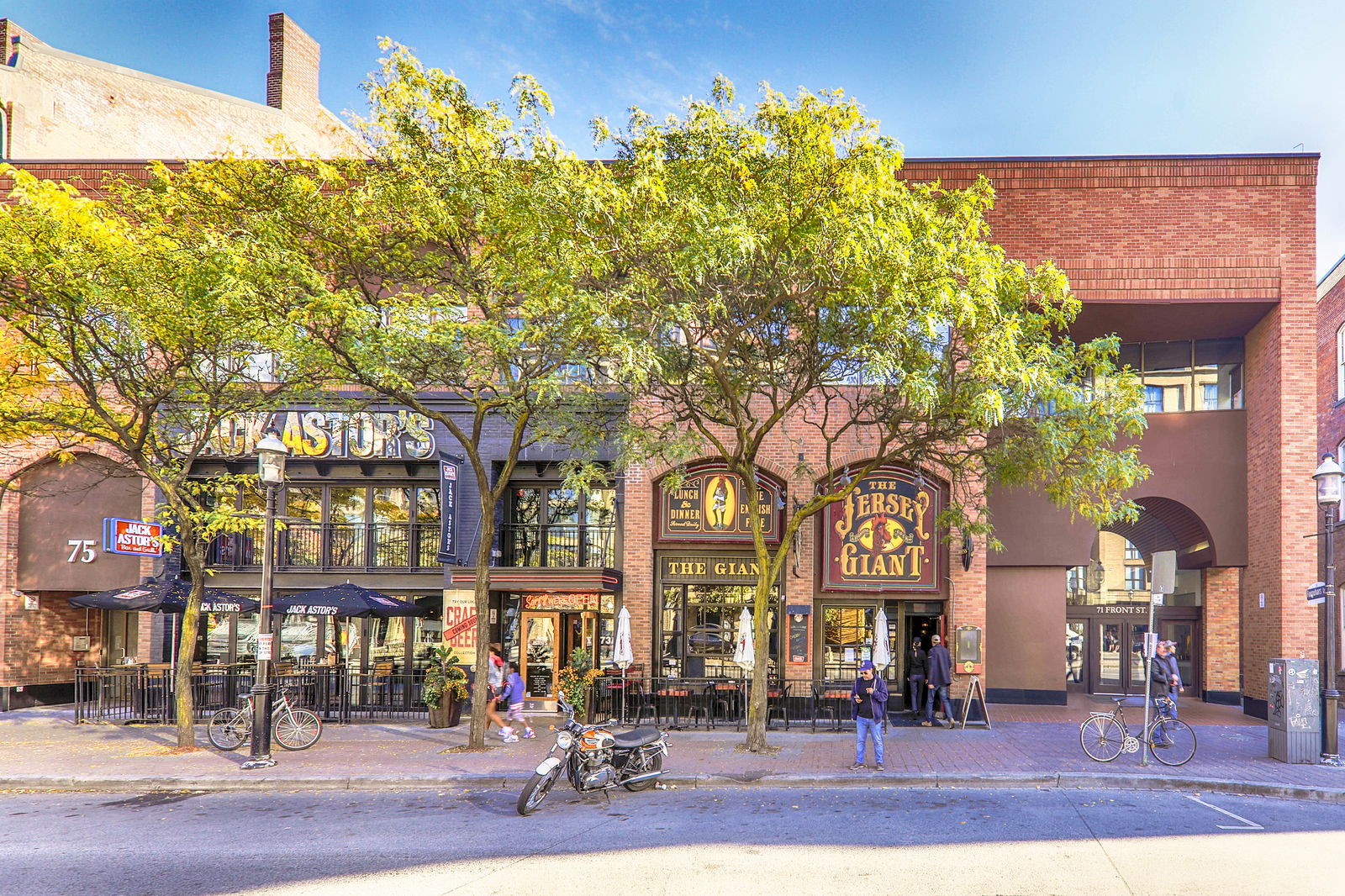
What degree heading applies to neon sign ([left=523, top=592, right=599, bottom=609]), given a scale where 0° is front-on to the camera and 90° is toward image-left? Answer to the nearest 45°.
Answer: approximately 0°

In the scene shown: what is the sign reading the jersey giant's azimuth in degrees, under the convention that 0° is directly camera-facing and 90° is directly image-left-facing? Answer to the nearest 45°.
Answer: approximately 0°

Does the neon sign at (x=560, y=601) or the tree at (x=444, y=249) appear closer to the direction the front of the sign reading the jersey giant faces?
the tree

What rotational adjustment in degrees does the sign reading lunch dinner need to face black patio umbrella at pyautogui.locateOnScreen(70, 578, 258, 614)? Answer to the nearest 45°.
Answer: approximately 90° to its right

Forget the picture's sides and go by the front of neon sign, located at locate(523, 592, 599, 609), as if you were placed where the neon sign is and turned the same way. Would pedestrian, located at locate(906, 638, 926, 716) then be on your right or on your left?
on your left

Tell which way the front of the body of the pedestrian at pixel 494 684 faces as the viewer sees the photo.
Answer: to the viewer's right
